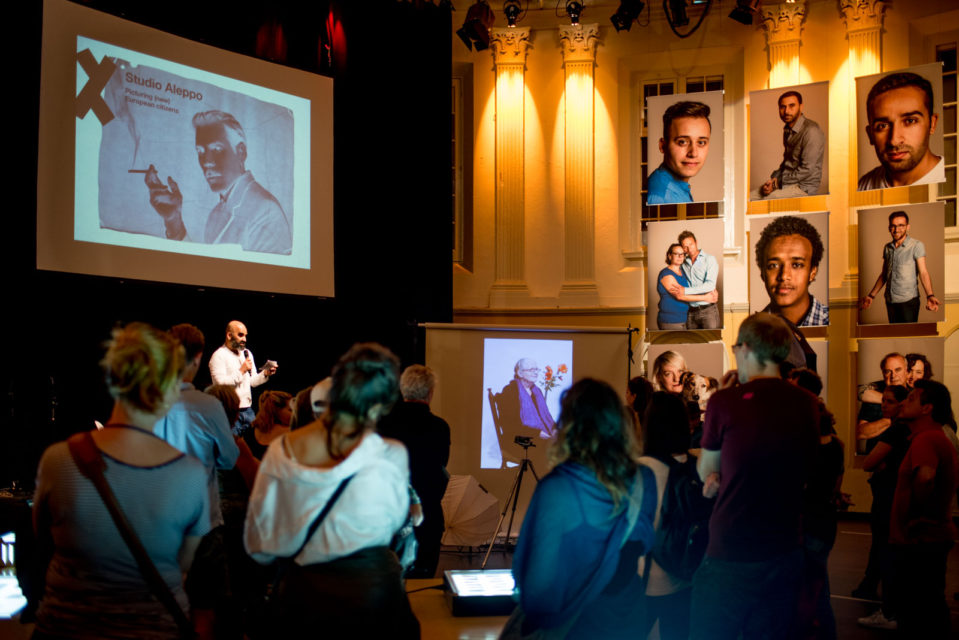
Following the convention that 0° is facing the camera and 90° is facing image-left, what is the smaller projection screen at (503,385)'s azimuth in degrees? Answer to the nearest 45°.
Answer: approximately 0°

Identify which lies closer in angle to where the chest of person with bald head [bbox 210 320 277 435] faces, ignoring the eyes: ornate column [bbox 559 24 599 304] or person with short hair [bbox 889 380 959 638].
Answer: the person with short hair

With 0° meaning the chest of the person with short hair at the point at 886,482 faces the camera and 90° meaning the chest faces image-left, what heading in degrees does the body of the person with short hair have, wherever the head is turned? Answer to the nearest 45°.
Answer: approximately 90°

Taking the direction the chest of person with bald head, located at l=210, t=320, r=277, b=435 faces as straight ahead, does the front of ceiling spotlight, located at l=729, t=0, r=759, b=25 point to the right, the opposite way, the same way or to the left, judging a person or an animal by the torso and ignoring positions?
the opposite way

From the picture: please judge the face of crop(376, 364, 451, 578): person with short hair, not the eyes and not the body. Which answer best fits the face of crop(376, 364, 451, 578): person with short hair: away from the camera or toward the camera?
away from the camera

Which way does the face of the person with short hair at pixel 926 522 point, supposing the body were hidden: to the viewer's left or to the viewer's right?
to the viewer's left

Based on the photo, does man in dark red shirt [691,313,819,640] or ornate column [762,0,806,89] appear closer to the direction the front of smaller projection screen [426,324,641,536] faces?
the man in dark red shirt

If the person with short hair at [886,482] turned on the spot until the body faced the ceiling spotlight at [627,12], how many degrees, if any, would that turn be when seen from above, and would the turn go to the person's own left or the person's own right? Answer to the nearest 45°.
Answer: approximately 45° to the person's own right
